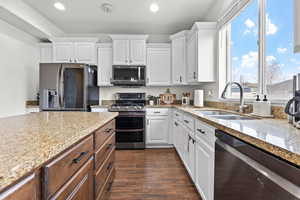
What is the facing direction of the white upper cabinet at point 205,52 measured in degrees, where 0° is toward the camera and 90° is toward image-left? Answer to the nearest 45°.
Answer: approximately 90°

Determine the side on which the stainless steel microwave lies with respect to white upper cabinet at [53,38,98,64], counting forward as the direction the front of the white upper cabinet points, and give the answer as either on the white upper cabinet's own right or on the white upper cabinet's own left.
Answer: on the white upper cabinet's own left

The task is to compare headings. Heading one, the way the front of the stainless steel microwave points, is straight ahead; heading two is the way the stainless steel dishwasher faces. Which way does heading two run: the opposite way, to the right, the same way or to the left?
to the right

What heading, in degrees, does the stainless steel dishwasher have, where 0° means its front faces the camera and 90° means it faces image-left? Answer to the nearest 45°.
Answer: approximately 45°

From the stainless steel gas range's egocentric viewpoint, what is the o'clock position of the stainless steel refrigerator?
The stainless steel refrigerator is roughly at 3 o'clock from the stainless steel gas range.

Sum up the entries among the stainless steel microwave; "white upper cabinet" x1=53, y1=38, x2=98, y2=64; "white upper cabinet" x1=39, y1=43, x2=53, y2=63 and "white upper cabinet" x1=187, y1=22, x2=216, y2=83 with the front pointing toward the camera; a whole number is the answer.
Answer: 3

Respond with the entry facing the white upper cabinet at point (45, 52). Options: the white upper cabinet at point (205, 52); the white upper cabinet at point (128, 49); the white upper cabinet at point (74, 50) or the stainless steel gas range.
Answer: the white upper cabinet at point (205, 52)

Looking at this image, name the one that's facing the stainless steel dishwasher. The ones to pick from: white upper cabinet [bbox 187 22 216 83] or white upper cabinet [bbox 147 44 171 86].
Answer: white upper cabinet [bbox 147 44 171 86]

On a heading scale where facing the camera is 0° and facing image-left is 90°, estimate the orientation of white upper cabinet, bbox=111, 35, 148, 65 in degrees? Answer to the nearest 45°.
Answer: approximately 0°

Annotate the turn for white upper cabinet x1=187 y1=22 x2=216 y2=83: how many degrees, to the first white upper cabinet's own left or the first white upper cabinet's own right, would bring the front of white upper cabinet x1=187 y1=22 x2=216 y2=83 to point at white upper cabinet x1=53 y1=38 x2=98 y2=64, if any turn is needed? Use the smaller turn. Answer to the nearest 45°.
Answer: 0° — it already faces it

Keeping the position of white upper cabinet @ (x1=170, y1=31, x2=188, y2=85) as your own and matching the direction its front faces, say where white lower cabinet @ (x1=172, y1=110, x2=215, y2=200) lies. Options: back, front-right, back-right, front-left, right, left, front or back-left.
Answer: front-left

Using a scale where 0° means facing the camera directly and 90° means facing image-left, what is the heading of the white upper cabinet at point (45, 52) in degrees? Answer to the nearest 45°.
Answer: approximately 0°
